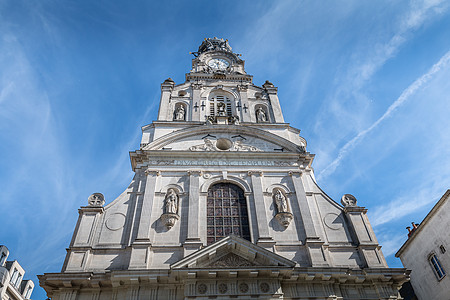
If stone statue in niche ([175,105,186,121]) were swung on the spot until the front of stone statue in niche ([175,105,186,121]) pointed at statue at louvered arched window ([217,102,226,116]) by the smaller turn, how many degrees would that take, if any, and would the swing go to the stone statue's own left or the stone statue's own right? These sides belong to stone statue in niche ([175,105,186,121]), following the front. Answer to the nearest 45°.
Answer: approximately 90° to the stone statue's own left

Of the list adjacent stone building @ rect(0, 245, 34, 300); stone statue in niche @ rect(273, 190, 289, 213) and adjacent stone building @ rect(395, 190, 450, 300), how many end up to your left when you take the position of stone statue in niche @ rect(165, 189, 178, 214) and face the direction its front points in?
2

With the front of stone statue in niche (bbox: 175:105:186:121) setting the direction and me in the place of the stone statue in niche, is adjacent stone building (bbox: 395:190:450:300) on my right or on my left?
on my left

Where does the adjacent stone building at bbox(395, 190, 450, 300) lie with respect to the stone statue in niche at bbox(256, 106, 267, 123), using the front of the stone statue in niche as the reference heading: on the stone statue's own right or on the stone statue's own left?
on the stone statue's own left

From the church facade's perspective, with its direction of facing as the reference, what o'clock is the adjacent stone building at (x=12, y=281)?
The adjacent stone building is roughly at 4 o'clock from the church facade.
